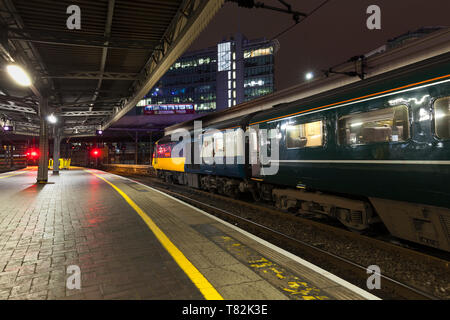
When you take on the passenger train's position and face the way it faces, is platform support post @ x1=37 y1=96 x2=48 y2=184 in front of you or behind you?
in front

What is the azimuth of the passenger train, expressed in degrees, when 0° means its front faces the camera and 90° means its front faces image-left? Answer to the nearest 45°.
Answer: approximately 135°
